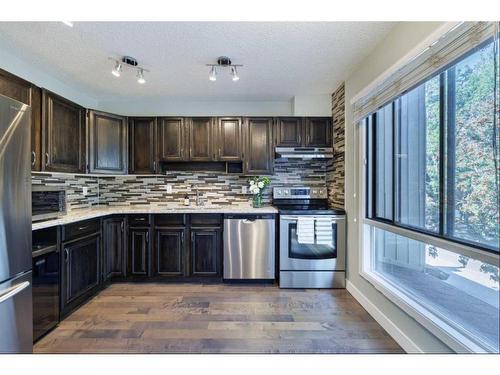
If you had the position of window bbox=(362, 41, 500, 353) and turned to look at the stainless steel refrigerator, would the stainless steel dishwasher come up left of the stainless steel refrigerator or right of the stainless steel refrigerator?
right

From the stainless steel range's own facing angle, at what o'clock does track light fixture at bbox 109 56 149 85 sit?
The track light fixture is roughly at 2 o'clock from the stainless steel range.

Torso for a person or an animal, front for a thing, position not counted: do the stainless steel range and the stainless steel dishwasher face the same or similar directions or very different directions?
same or similar directions

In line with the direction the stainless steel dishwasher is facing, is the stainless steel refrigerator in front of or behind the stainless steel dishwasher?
in front

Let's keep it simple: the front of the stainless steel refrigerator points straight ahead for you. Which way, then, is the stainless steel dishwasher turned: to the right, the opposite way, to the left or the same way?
to the right

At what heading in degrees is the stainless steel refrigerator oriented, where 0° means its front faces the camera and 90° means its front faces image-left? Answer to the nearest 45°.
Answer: approximately 315°

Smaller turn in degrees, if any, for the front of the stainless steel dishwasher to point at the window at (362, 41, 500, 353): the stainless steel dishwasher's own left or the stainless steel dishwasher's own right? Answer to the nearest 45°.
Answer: approximately 45° to the stainless steel dishwasher's own left

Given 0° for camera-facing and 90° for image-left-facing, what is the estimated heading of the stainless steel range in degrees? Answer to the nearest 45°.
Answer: approximately 0°

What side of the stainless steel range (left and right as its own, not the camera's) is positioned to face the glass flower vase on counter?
right

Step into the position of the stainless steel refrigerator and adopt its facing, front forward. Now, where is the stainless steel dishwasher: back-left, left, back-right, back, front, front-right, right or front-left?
front-left

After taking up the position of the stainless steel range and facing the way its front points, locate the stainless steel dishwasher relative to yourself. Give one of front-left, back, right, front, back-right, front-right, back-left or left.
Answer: right

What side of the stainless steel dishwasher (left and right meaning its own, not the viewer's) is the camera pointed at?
front

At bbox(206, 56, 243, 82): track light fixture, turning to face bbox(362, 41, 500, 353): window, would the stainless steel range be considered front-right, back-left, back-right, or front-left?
front-left

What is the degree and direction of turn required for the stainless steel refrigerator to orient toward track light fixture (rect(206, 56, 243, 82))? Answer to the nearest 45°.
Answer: approximately 45° to its left

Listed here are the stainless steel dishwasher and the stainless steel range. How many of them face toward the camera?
2
